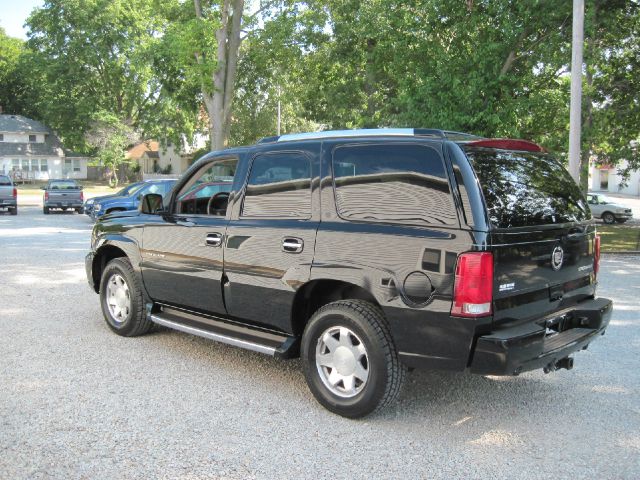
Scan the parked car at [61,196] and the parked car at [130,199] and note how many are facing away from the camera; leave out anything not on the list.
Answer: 1

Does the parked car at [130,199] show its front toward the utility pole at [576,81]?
no

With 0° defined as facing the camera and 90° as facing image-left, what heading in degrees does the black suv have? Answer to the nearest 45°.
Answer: approximately 135°

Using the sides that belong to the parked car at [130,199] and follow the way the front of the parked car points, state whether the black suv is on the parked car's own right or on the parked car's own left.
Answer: on the parked car's own left

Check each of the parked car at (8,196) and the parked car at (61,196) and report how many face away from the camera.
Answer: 2

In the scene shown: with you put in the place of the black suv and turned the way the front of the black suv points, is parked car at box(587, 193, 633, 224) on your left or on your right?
on your right

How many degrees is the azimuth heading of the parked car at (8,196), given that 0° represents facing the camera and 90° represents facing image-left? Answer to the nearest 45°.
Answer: approximately 180°

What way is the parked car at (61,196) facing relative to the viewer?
away from the camera

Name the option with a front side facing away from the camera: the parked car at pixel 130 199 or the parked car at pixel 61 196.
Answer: the parked car at pixel 61 196

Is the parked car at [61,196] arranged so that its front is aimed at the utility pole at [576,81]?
no

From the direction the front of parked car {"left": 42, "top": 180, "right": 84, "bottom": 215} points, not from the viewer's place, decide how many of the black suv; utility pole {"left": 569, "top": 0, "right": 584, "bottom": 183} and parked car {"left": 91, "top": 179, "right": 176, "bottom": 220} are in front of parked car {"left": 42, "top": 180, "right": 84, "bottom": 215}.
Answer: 0

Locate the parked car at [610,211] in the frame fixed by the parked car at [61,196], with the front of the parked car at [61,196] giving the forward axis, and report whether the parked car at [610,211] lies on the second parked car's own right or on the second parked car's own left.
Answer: on the second parked car's own right

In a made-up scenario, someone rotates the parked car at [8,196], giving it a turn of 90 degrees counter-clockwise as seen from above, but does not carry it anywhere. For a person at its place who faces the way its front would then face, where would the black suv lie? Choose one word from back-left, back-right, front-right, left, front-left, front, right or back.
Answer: left

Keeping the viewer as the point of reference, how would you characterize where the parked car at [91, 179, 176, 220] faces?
facing the viewer and to the left of the viewer

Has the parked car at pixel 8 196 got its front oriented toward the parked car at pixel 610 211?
no

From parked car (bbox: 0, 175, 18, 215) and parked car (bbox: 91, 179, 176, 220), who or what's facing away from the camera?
parked car (bbox: 0, 175, 18, 215)

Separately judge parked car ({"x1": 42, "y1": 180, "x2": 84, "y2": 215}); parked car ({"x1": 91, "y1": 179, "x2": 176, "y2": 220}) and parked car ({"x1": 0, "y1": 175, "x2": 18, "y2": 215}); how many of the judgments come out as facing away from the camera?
2
